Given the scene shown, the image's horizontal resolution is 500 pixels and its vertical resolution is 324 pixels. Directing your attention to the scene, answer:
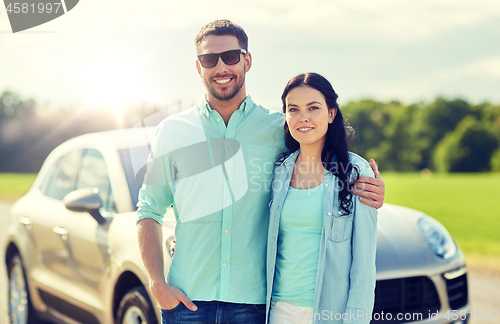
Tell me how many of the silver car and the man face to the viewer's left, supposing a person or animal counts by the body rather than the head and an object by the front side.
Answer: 0

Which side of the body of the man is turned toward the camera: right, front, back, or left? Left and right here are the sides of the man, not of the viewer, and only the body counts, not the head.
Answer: front

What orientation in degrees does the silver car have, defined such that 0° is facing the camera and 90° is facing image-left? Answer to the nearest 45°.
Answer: approximately 315°
